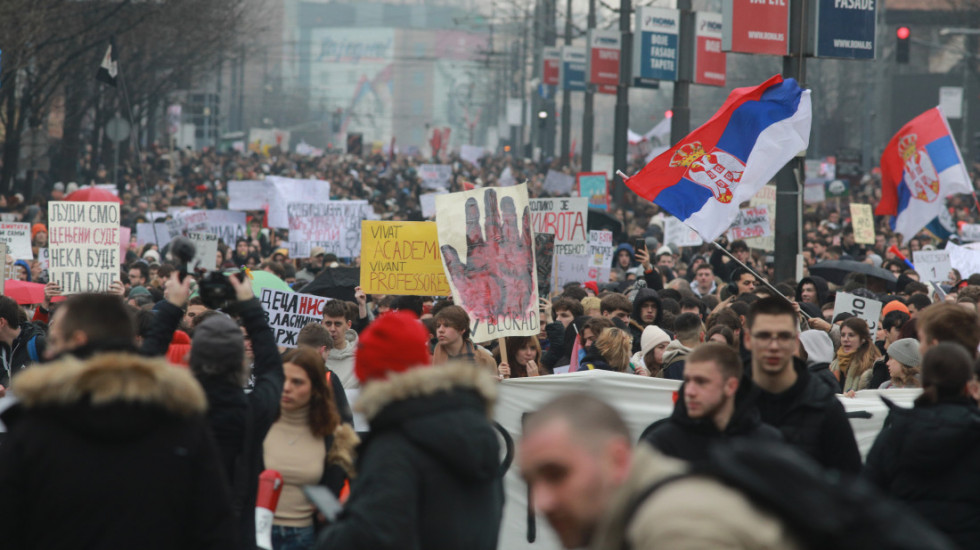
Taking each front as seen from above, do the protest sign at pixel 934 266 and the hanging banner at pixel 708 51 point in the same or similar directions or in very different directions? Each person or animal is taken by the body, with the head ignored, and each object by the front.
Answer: same or similar directions

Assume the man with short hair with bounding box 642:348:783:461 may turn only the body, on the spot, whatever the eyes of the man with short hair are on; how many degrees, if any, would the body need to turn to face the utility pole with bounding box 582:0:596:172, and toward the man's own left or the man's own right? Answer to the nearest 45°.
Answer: approximately 135° to the man's own right

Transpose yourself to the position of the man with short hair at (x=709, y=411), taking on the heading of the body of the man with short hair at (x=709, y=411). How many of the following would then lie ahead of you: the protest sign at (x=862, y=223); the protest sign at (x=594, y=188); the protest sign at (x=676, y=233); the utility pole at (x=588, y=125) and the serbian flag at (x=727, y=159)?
0

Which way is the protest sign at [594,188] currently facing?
toward the camera

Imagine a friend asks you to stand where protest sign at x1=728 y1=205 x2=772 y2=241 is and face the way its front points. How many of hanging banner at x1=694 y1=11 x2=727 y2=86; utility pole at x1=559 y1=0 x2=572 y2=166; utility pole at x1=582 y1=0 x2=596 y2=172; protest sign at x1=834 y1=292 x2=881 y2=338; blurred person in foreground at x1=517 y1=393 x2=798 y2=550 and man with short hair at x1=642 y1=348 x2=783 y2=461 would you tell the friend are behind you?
3

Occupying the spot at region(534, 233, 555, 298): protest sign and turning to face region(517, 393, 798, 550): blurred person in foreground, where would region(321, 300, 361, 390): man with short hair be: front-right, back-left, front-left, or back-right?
front-right

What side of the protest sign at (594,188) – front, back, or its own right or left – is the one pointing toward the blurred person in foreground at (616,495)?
front

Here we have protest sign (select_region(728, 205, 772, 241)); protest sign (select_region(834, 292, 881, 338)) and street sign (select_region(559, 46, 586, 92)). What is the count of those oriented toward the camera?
3

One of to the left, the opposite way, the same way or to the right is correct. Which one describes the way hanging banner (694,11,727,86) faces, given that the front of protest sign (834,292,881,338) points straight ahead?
the same way

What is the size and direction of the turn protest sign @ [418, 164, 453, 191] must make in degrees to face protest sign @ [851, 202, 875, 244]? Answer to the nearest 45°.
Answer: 0° — it already faces it

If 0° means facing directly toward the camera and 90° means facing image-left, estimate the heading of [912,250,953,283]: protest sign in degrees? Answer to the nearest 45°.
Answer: approximately 0°

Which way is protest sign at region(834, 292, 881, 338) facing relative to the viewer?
toward the camera

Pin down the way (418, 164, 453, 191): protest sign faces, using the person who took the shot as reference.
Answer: facing the viewer

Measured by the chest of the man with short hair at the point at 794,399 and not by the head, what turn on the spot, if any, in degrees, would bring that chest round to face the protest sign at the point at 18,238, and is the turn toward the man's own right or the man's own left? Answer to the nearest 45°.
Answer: approximately 135° to the man's own right
